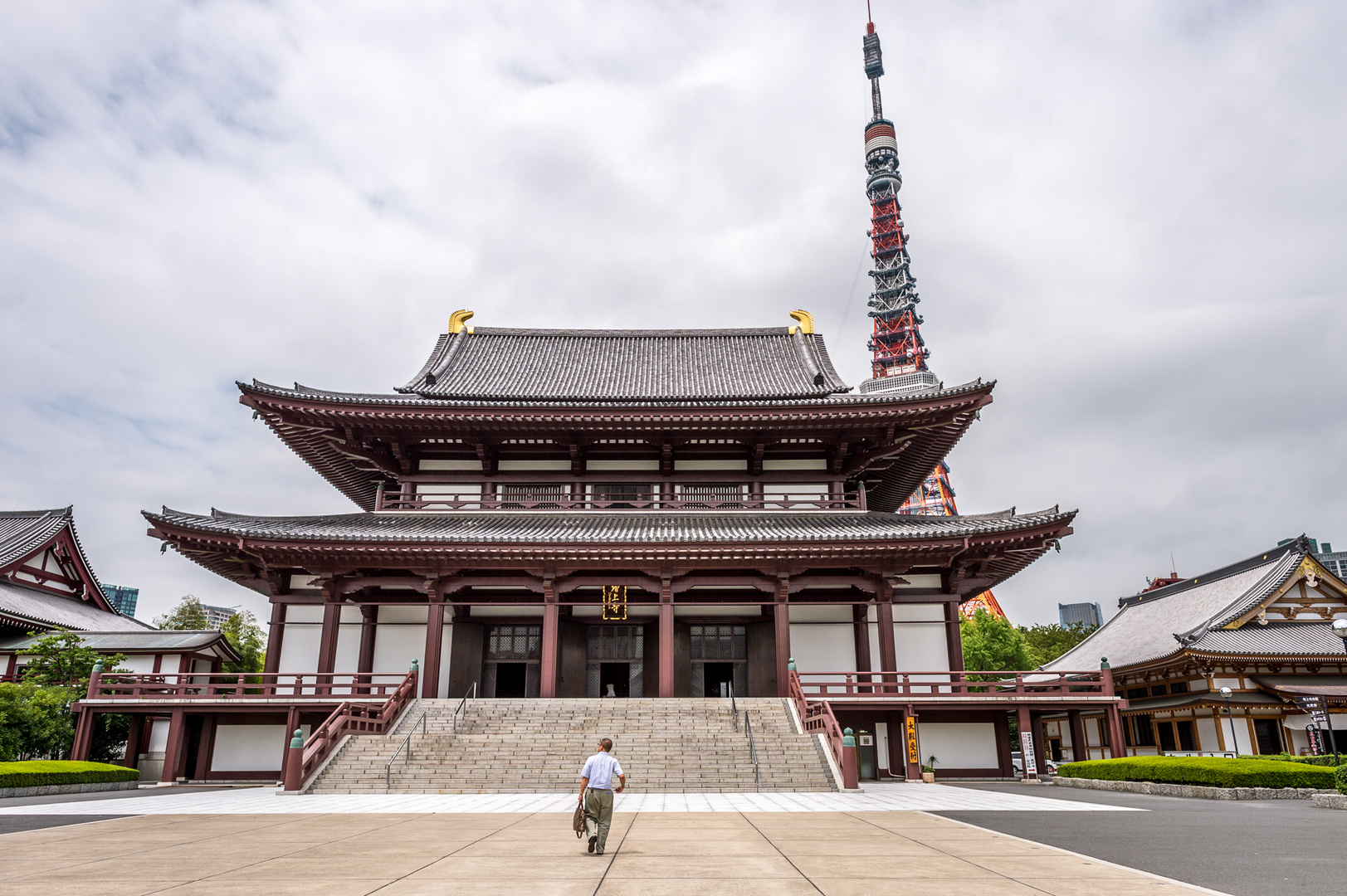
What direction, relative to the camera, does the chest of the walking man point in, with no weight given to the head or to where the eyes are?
away from the camera

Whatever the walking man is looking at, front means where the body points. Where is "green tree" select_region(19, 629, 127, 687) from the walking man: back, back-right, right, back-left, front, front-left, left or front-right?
front-left

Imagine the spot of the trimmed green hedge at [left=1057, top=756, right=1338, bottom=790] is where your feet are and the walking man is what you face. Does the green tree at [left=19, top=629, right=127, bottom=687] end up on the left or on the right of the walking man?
right

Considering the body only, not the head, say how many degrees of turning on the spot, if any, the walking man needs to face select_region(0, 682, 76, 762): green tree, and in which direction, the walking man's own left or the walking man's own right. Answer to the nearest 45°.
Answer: approximately 45° to the walking man's own left

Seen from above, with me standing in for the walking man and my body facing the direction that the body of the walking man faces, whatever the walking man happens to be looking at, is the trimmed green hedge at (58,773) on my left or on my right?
on my left

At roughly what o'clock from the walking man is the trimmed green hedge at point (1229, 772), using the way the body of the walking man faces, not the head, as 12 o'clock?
The trimmed green hedge is roughly at 2 o'clock from the walking man.
